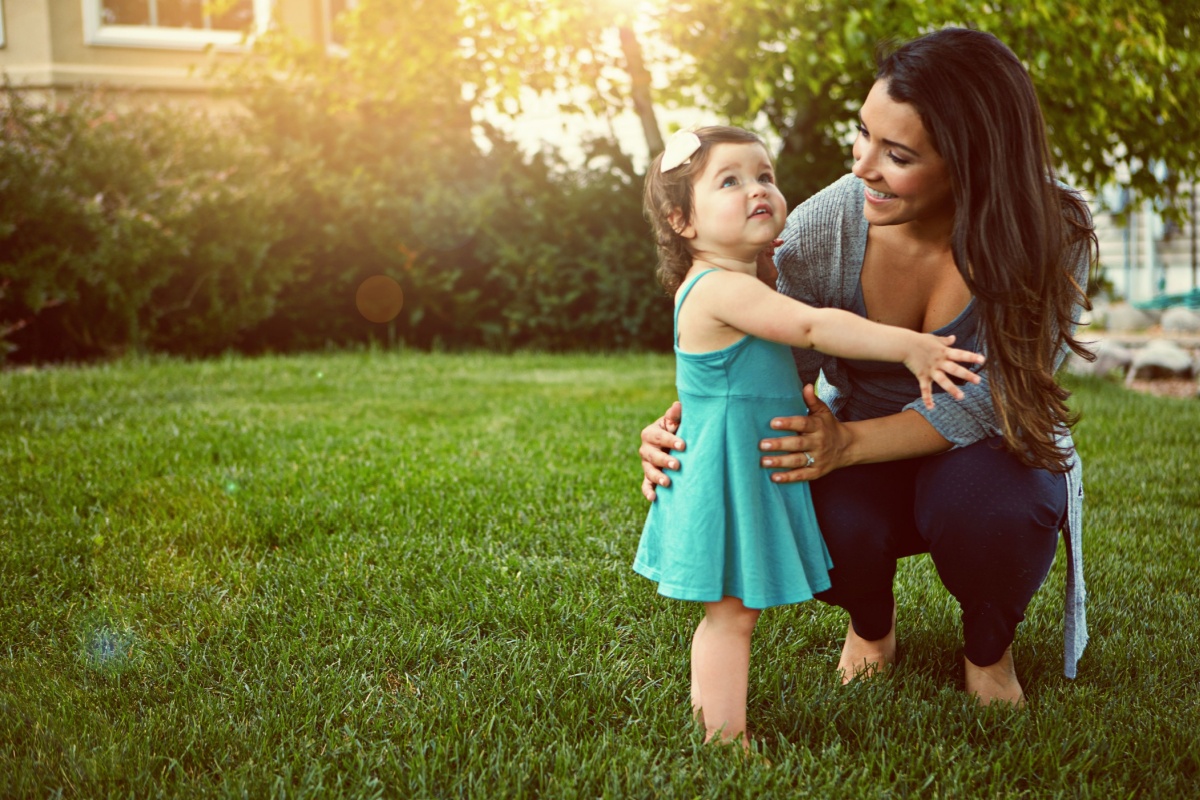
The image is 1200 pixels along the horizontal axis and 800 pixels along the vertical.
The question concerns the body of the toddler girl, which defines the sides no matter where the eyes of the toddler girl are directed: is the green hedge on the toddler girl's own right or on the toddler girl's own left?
on the toddler girl's own left

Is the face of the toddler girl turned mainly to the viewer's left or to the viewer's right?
to the viewer's right

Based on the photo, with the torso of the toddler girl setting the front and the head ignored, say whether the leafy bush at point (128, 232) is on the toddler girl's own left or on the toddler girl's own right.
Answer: on the toddler girl's own left

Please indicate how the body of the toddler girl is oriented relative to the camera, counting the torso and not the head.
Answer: to the viewer's right

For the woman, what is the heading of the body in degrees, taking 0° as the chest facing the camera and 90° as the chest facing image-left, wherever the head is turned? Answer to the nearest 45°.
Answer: approximately 45°

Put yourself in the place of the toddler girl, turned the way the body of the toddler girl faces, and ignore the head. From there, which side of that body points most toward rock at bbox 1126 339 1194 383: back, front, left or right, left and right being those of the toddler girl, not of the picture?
left

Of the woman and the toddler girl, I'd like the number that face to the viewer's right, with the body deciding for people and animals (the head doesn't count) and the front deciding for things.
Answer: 1

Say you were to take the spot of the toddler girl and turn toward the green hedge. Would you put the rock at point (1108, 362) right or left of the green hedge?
right

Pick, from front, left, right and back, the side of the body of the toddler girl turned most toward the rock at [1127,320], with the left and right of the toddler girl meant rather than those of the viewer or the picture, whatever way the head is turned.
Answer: left

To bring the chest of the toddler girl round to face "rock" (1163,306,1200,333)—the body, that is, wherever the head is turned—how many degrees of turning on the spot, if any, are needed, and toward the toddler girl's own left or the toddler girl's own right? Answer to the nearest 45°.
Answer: approximately 90° to the toddler girl's own left

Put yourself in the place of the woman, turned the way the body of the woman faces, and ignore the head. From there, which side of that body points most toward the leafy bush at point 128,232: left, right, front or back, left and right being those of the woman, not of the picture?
right

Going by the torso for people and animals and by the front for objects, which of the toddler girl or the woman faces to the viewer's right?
the toddler girl
